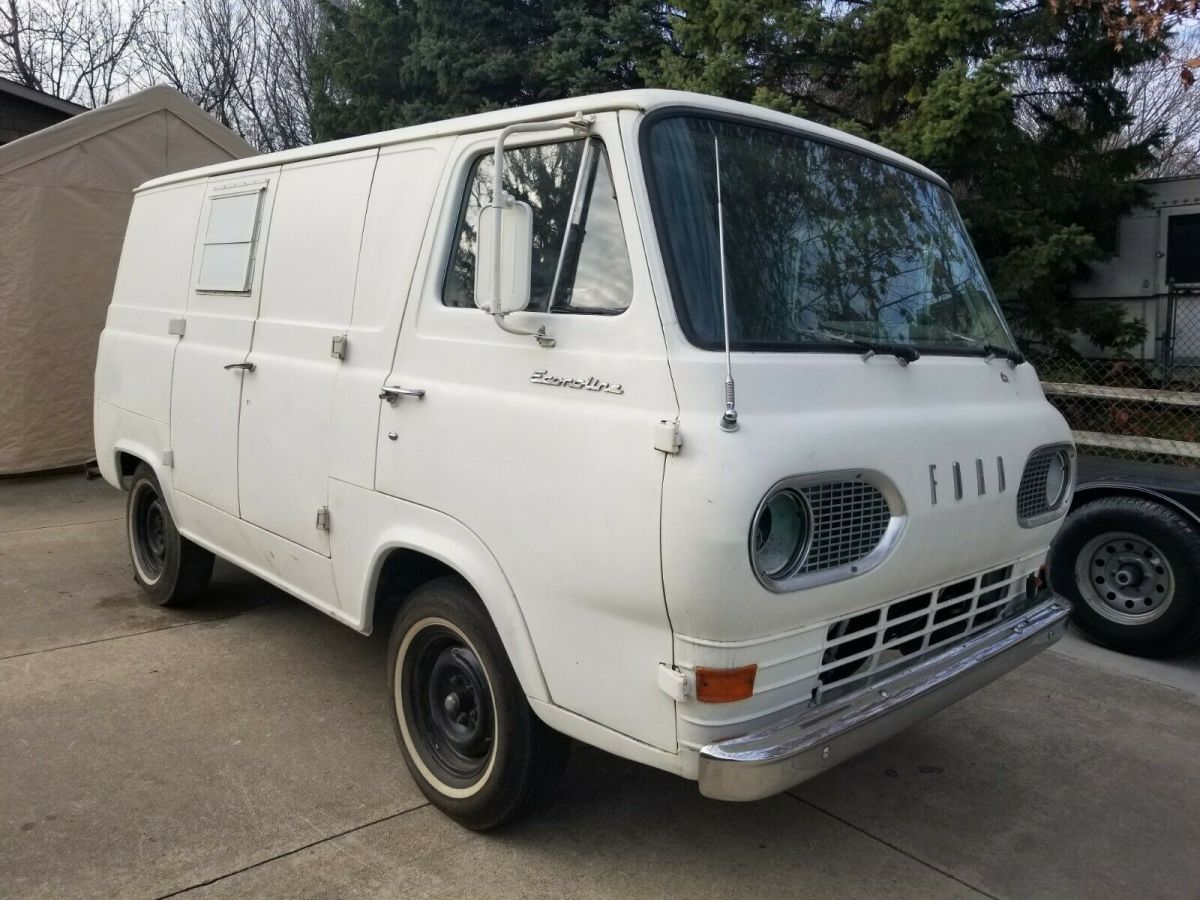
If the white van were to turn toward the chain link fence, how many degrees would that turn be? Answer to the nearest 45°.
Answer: approximately 90° to its left

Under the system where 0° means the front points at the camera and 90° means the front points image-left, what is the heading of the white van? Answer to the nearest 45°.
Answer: approximately 315°

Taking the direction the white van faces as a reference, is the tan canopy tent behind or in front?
behind
